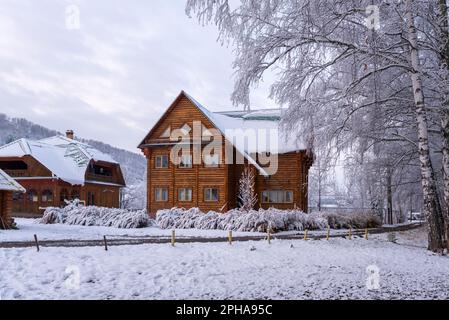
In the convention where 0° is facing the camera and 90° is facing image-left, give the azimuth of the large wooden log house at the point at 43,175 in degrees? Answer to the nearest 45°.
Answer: approximately 0°

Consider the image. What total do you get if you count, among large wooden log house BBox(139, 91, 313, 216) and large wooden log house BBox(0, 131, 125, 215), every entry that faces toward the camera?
2

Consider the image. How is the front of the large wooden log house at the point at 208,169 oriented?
toward the camera

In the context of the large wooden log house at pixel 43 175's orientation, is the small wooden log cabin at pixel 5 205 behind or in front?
in front

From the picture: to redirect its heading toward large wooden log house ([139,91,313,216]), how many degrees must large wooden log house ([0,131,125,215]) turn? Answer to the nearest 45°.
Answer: approximately 45° to its left

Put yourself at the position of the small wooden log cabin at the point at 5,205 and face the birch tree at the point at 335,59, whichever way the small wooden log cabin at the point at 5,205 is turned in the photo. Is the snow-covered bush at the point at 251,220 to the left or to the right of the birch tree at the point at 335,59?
left

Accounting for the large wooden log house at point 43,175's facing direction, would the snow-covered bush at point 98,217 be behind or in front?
in front

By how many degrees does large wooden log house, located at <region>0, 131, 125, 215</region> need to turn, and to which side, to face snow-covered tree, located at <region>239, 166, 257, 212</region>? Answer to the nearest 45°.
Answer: approximately 45° to its left
